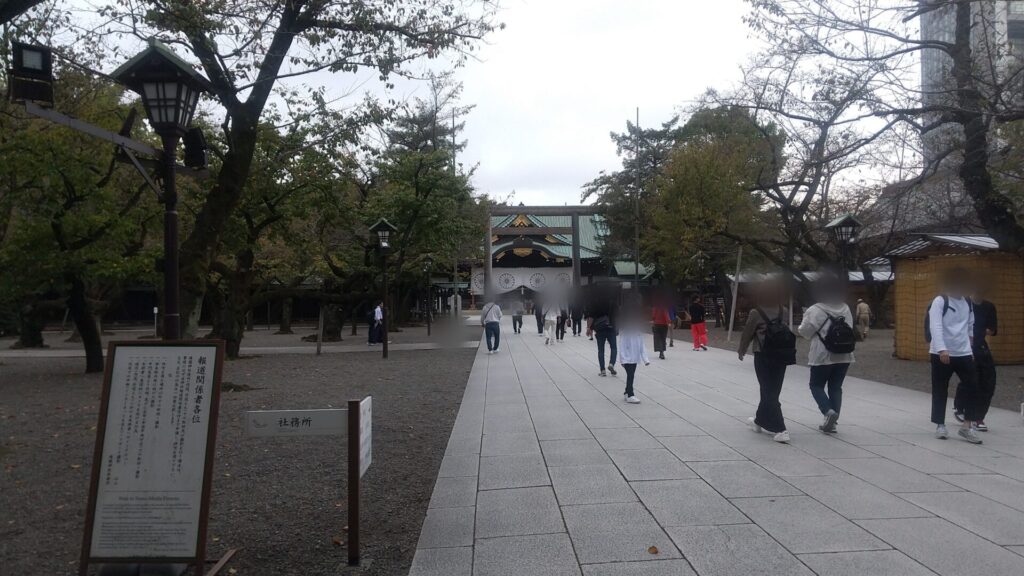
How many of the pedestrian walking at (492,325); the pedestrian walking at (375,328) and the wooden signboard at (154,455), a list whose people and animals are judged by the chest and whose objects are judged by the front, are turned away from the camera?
1

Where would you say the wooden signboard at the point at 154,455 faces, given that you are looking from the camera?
facing the viewer

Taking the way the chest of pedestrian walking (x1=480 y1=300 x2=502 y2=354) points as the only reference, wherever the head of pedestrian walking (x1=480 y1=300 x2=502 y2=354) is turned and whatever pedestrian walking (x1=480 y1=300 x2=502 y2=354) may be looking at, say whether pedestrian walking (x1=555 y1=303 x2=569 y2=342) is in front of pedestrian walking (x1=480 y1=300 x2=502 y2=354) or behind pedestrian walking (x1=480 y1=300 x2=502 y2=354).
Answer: in front

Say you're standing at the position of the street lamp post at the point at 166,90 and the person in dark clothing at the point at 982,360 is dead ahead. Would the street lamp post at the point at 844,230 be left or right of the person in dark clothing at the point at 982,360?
left

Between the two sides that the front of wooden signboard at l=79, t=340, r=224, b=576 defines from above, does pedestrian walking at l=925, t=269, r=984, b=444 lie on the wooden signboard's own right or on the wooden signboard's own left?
on the wooden signboard's own left

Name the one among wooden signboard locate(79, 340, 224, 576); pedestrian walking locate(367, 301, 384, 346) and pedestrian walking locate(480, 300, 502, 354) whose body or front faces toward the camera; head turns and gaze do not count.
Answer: the wooden signboard

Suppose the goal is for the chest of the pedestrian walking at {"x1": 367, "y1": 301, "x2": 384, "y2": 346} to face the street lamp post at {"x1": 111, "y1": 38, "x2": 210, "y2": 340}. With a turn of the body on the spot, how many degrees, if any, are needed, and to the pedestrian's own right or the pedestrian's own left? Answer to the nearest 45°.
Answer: approximately 90° to the pedestrian's own right
